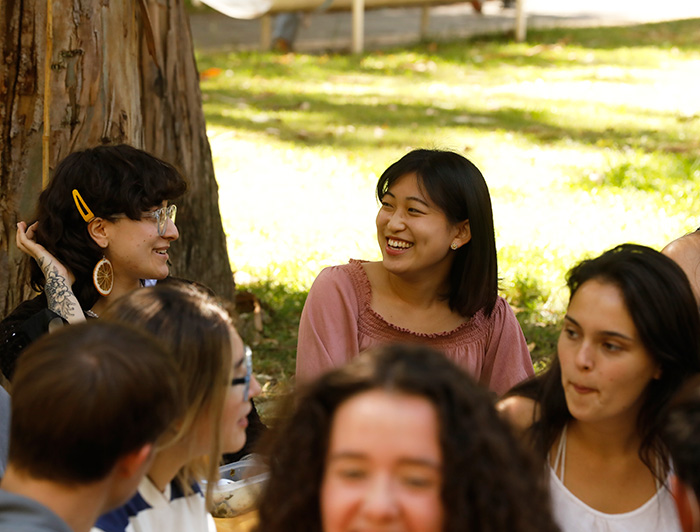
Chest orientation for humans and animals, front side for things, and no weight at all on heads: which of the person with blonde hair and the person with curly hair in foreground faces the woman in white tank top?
the person with blonde hair

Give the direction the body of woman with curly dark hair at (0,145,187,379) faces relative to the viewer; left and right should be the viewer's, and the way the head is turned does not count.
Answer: facing to the right of the viewer

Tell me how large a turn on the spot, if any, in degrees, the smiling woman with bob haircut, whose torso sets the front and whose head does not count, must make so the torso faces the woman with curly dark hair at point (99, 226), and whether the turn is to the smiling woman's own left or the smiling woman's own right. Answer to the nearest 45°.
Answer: approximately 90° to the smiling woman's own right

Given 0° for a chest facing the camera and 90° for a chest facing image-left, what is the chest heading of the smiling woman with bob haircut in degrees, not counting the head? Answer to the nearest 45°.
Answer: approximately 0°

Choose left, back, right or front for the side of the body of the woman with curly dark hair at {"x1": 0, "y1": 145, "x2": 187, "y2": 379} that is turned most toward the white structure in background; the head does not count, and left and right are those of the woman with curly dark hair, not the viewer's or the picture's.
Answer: left

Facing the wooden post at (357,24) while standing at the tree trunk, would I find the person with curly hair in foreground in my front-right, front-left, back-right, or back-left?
back-right

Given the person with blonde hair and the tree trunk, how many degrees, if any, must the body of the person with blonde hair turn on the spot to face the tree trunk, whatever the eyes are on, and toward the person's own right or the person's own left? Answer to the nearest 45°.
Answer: approximately 90° to the person's own left

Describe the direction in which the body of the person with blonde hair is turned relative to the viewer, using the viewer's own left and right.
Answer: facing to the right of the viewer

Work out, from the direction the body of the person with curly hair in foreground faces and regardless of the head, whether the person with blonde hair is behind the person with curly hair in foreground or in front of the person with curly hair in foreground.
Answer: behind

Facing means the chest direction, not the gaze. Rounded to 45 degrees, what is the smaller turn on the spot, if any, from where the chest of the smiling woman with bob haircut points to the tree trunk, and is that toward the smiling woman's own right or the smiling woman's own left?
approximately 90° to the smiling woman's own right

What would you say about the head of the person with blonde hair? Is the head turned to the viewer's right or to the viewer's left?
to the viewer's right

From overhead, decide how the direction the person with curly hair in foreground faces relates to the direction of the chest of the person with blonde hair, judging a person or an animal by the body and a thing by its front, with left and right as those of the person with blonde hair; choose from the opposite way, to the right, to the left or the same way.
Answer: to the right

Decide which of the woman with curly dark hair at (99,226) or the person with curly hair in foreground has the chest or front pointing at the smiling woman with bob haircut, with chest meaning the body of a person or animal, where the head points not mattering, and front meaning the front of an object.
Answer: the woman with curly dark hair

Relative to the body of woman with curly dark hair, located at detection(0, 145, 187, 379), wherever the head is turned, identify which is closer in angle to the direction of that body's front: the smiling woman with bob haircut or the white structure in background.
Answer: the smiling woman with bob haircut

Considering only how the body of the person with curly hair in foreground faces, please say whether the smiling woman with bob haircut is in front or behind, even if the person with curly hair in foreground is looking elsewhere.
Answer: behind

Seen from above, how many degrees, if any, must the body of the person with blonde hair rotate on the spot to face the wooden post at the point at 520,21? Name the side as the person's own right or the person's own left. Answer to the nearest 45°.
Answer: approximately 45° to the person's own left

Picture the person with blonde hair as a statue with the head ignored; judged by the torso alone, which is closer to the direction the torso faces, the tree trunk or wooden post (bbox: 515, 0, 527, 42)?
the wooden post

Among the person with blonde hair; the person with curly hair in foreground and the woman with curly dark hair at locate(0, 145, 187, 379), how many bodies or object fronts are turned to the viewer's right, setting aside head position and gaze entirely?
2
